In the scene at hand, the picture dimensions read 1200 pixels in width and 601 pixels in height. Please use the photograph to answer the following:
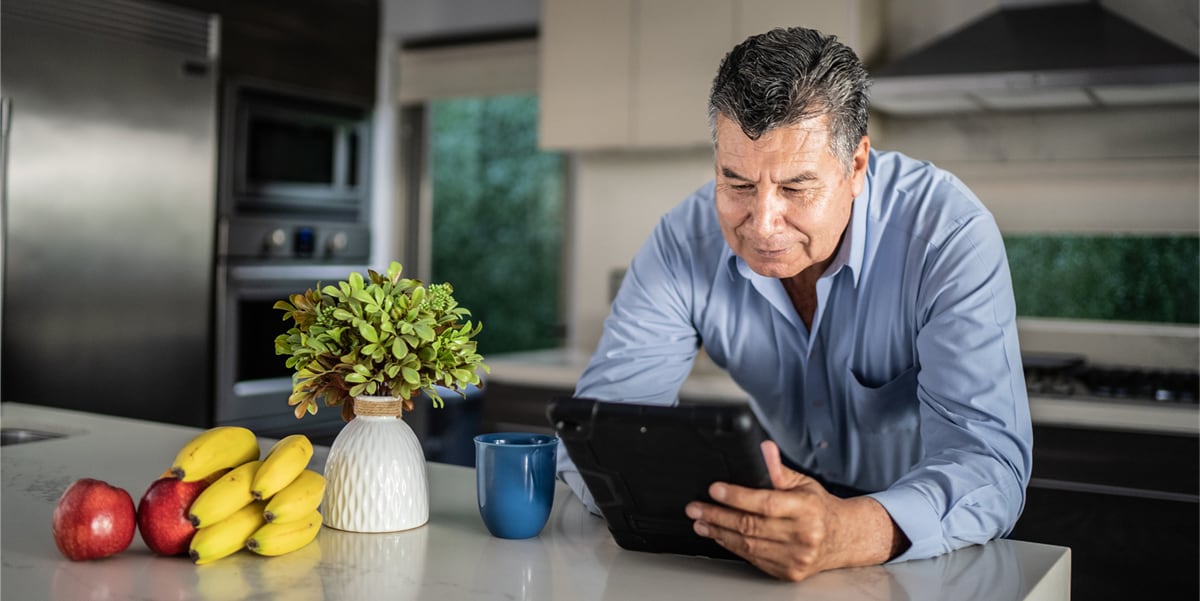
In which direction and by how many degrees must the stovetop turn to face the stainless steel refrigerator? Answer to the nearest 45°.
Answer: approximately 90° to its right

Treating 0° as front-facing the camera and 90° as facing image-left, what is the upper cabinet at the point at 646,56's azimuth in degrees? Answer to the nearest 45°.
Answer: approximately 0°

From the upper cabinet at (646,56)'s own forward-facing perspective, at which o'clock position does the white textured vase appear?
The white textured vase is roughly at 12 o'clock from the upper cabinet.

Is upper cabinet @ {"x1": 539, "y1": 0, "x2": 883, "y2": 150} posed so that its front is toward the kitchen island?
yes
